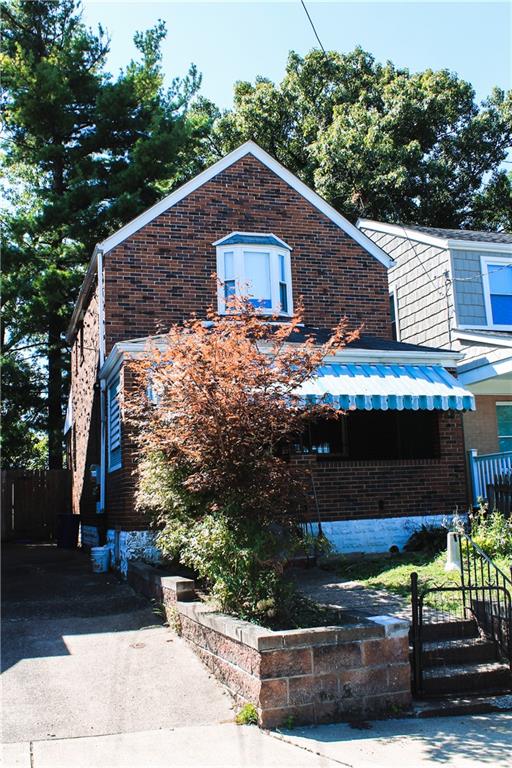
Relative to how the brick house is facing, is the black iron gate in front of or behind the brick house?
in front

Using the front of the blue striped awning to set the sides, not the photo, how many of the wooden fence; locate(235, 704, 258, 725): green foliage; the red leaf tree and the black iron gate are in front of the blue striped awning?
3

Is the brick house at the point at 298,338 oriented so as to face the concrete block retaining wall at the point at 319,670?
yes

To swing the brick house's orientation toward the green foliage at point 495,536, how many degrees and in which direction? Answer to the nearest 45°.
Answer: approximately 45° to its left

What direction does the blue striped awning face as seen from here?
toward the camera

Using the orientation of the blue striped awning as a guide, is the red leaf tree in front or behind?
in front

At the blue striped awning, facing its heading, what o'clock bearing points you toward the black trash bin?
The black trash bin is roughly at 4 o'clock from the blue striped awning.

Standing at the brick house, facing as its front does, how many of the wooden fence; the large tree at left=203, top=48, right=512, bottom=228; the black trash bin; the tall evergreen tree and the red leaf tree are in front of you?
1

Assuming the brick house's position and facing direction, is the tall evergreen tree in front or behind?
behind

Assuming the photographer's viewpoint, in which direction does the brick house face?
facing the viewer

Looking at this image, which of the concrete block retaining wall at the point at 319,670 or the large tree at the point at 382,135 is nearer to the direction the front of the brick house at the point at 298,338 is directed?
the concrete block retaining wall

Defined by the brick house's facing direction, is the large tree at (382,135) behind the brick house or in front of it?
behind

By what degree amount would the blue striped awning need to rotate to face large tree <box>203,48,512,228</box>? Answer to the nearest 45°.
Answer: approximately 180°

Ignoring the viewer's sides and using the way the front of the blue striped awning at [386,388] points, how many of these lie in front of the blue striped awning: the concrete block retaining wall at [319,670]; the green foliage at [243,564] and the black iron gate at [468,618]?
3

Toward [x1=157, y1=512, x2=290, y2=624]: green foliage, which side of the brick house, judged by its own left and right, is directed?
front

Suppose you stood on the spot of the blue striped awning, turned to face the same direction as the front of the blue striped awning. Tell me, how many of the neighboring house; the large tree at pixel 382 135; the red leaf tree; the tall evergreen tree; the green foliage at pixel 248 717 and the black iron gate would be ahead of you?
3
